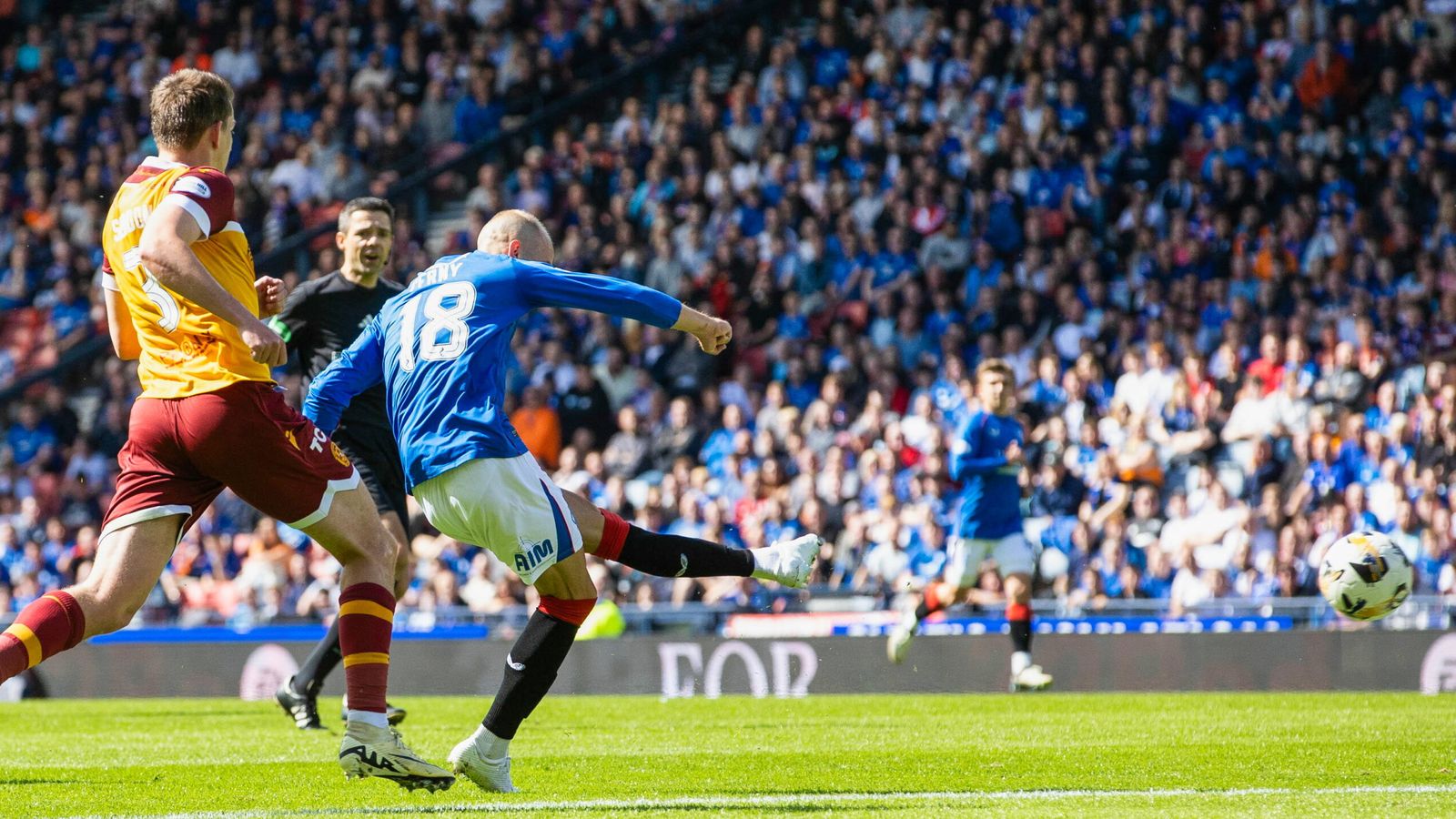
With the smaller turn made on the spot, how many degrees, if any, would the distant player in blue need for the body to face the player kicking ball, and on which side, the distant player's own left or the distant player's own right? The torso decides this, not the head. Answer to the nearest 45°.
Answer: approximately 45° to the distant player's own right

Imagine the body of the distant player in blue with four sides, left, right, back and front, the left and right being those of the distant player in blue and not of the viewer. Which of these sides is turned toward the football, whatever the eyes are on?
front

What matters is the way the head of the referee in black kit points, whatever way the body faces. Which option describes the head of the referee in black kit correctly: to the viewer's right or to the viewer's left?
to the viewer's right

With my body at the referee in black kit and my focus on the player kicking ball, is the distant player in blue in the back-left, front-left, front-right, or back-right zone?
back-left

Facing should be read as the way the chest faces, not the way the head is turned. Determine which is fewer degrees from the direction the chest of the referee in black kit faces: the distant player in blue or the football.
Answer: the football

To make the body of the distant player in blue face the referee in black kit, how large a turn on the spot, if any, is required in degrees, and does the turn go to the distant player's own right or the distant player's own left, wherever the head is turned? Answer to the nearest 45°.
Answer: approximately 90° to the distant player's own right

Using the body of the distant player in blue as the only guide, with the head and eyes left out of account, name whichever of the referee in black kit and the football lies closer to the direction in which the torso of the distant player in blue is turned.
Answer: the football

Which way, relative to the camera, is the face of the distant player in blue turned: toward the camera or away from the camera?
toward the camera

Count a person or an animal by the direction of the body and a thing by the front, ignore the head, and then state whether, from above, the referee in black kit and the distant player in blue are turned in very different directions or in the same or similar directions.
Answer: same or similar directions

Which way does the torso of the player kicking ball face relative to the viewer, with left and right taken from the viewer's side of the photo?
facing away from the viewer and to the right of the viewer

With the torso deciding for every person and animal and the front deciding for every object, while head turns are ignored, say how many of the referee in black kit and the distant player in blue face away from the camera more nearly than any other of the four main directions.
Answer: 0

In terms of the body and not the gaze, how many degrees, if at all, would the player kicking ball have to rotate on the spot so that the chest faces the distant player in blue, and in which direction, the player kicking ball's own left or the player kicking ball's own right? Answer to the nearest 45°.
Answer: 0° — they already face them

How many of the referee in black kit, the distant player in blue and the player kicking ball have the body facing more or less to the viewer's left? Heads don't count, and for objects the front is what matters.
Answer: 0

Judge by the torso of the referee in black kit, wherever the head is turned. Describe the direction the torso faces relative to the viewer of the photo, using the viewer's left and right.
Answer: facing the viewer and to the right of the viewer

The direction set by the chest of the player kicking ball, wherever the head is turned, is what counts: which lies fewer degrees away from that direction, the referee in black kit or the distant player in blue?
the distant player in blue

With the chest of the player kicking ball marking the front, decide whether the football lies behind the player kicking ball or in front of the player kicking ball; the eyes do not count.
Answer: in front

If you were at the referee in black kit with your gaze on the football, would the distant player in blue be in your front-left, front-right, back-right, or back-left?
front-left
